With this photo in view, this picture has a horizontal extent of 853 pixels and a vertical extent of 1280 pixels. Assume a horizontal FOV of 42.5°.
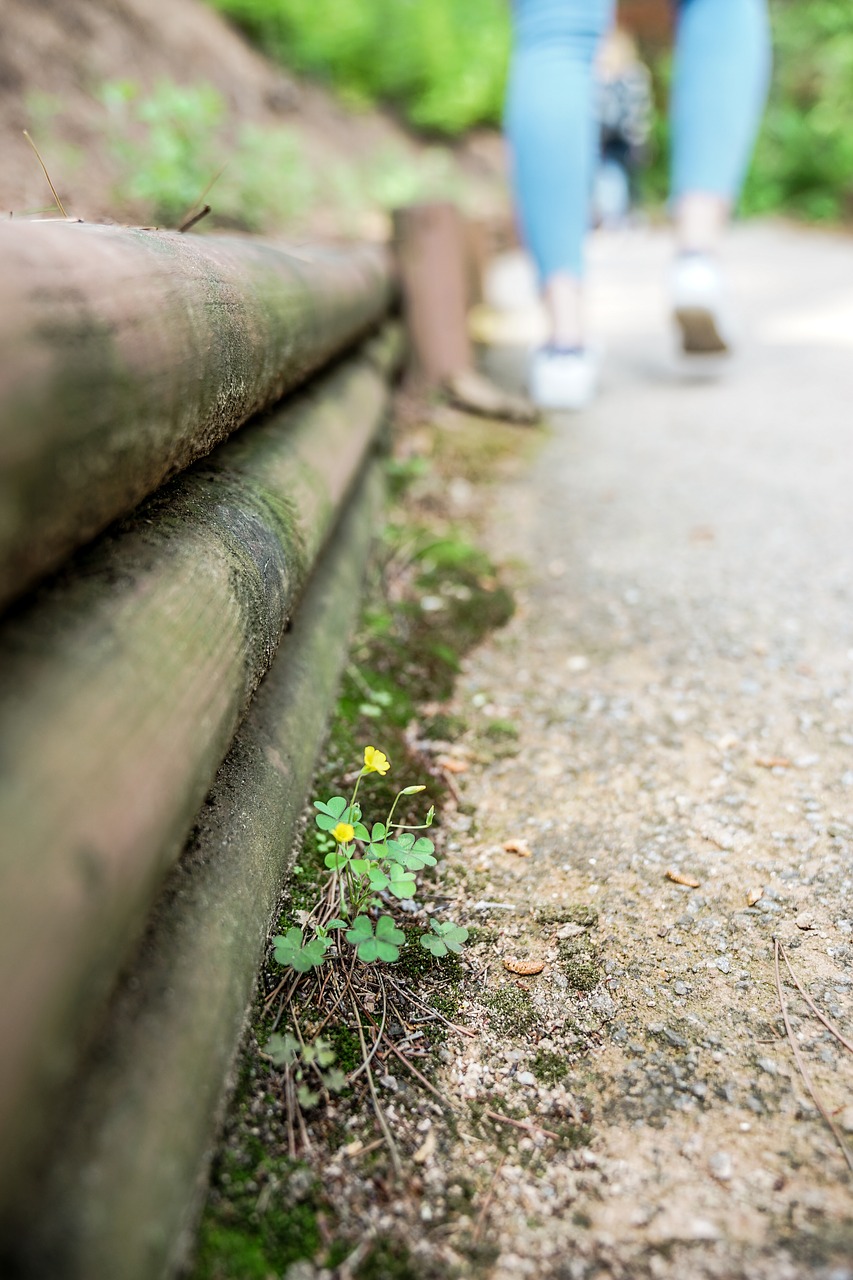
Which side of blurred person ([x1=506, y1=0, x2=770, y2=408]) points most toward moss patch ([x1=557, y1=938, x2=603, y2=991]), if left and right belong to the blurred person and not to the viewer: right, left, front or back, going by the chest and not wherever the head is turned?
back

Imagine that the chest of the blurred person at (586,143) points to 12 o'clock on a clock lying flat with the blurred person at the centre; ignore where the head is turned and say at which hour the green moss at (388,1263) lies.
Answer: The green moss is roughly at 6 o'clock from the blurred person.

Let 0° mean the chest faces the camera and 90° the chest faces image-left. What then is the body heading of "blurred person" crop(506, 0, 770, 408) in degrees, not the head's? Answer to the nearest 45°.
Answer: approximately 180°

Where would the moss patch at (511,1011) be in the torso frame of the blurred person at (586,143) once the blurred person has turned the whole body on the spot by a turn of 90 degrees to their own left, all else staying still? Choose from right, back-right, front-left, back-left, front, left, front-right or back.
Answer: left

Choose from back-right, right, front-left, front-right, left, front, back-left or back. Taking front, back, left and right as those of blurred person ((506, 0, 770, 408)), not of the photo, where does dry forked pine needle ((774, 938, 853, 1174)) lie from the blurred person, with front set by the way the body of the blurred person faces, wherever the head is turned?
back

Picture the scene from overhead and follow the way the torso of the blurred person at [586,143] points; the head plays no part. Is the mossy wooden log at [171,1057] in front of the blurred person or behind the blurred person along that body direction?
behind

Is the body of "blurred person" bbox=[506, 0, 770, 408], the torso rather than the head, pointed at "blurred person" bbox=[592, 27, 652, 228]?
yes

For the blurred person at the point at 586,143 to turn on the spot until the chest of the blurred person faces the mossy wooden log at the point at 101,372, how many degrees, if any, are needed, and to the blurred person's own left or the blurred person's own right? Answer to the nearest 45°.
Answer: approximately 180°

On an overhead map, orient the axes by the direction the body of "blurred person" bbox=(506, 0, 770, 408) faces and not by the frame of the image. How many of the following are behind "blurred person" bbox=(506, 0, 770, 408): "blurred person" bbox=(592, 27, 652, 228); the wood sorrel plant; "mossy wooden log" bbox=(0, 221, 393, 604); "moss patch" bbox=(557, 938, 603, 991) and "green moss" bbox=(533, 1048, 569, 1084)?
4

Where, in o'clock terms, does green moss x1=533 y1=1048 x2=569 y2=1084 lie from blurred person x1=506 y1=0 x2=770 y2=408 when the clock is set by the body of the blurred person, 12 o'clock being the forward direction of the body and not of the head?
The green moss is roughly at 6 o'clock from the blurred person.

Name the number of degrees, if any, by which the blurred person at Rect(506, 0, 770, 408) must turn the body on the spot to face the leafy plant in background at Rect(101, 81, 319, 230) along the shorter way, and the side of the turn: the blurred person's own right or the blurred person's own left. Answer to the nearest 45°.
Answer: approximately 90° to the blurred person's own left
